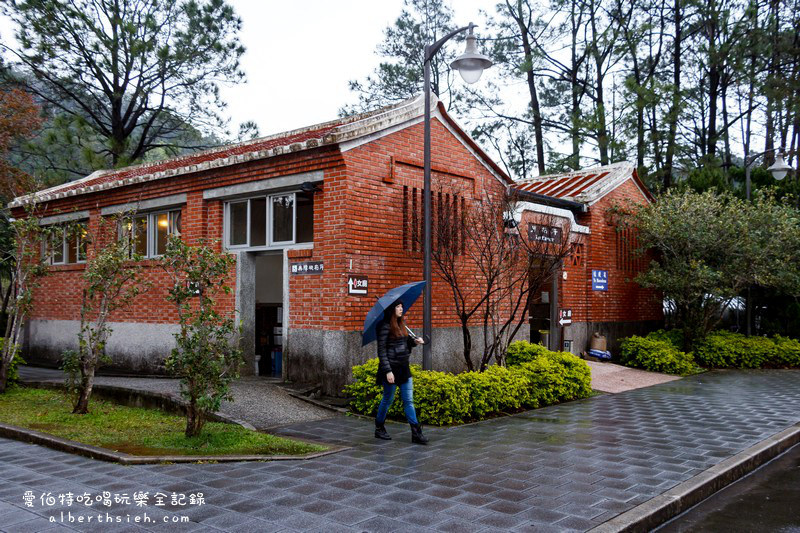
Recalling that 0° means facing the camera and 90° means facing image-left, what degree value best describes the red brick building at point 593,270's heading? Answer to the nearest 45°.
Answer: approximately 45°

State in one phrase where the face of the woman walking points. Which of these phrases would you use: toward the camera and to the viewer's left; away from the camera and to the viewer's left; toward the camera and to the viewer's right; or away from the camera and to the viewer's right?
toward the camera and to the viewer's right
